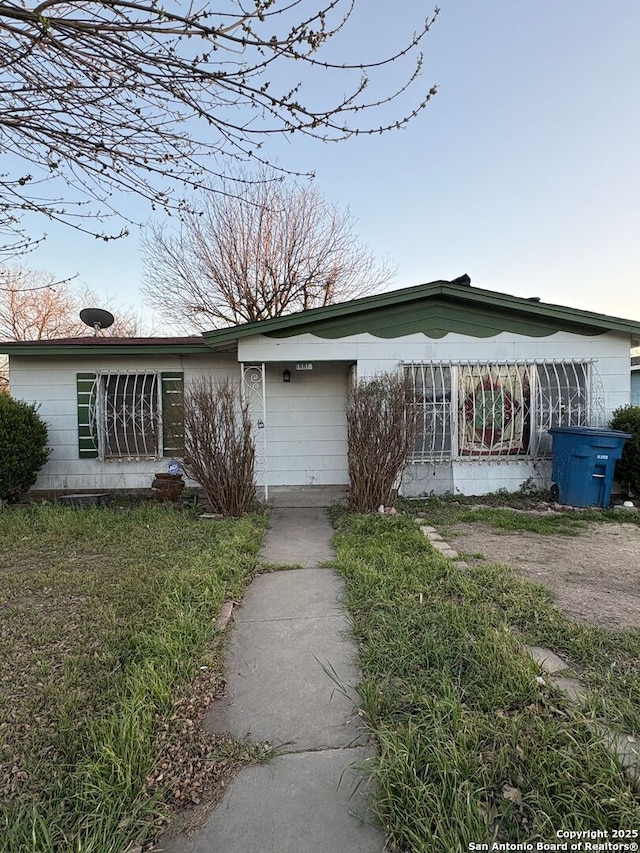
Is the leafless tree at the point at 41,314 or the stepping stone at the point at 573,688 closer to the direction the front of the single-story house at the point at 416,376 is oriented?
the stepping stone

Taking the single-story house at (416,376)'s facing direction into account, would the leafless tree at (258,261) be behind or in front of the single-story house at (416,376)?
behind

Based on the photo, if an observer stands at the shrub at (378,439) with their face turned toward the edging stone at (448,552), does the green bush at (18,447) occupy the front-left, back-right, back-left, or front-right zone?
back-right

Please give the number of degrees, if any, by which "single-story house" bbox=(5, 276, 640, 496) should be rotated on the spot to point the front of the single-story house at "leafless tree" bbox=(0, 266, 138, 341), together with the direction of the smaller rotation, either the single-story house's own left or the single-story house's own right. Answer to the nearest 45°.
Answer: approximately 135° to the single-story house's own right

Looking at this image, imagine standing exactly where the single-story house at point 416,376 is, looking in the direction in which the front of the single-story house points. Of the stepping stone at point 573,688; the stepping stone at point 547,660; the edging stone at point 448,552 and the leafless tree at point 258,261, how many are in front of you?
3

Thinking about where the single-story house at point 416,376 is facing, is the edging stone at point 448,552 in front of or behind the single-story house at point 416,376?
in front

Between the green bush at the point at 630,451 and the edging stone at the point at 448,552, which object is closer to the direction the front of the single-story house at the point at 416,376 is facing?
the edging stone

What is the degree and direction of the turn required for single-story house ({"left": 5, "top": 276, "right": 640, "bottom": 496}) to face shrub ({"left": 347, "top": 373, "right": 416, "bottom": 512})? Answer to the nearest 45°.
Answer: approximately 45° to its right

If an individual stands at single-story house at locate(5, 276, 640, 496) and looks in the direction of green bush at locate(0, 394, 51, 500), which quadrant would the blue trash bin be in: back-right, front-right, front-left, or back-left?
back-left

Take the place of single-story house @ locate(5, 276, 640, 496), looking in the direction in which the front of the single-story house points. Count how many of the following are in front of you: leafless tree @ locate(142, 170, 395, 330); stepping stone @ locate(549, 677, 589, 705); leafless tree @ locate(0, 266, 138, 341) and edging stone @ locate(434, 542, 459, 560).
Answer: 2

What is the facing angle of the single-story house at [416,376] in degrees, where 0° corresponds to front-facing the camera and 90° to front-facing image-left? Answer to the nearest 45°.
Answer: approximately 0°

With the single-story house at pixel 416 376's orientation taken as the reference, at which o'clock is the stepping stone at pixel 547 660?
The stepping stone is roughly at 12 o'clock from the single-story house.

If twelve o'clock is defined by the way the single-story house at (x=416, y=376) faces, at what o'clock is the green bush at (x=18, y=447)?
The green bush is roughly at 3 o'clock from the single-story house.

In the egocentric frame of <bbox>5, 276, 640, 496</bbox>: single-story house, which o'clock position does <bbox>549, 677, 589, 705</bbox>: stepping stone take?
The stepping stone is roughly at 12 o'clock from the single-story house.

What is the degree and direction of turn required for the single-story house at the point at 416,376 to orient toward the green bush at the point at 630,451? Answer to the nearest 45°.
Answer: approximately 90° to its left
